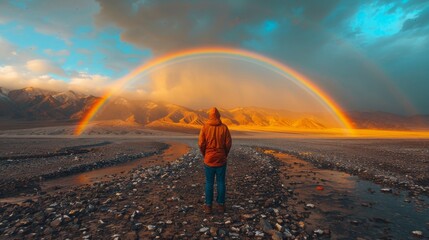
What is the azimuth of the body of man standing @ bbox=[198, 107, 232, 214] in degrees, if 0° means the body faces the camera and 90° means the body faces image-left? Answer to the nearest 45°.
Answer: approximately 180°
